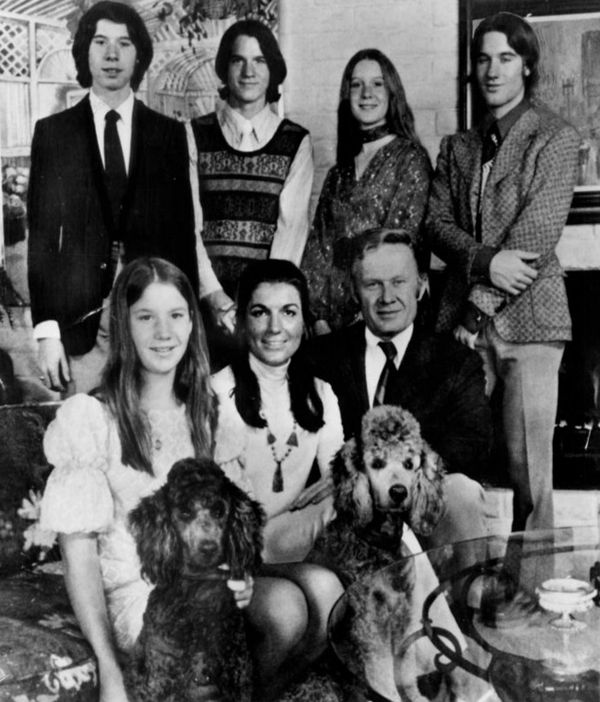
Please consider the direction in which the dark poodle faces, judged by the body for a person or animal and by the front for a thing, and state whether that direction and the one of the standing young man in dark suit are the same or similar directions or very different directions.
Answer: same or similar directions

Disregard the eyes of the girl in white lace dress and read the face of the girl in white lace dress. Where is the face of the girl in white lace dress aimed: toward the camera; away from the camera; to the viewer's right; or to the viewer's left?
toward the camera

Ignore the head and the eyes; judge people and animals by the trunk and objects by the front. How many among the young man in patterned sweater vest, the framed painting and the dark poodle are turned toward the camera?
3

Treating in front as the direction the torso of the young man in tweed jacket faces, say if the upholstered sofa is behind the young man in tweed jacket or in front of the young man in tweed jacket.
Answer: in front

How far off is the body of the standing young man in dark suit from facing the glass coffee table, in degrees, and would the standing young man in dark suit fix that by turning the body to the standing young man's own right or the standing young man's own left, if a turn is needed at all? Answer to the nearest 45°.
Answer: approximately 45° to the standing young man's own left

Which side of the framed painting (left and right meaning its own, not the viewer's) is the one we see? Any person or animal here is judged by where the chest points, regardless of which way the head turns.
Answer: front

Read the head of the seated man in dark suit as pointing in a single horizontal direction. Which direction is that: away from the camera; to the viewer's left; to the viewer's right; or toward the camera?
toward the camera

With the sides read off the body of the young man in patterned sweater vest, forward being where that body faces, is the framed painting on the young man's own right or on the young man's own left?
on the young man's own left

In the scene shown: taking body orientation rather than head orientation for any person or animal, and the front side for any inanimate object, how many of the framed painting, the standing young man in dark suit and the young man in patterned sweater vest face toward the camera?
3

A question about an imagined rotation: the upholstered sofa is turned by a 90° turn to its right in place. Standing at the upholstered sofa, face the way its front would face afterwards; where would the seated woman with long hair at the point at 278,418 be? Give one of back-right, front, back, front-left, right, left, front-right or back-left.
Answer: back-left

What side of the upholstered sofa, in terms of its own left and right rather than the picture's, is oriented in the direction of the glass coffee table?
left

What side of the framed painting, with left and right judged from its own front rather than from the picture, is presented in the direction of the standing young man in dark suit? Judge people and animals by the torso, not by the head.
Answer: right

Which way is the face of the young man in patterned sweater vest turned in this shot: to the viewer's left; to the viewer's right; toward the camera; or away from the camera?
toward the camera

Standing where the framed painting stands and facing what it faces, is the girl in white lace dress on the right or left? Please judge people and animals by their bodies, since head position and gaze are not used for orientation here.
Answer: on its right

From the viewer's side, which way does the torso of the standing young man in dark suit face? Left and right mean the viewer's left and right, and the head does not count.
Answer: facing the viewer

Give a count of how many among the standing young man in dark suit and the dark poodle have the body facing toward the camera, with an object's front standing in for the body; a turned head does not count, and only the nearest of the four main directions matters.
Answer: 2

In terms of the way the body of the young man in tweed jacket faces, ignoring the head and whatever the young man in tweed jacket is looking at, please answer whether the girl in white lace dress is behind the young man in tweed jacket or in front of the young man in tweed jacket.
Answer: in front
